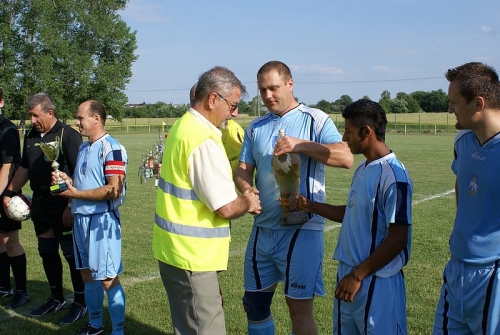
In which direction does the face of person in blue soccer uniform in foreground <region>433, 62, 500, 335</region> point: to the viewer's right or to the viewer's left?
to the viewer's left

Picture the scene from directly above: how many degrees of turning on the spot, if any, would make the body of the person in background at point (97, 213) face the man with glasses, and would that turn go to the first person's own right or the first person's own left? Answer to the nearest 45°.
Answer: approximately 45° to the first person's own left

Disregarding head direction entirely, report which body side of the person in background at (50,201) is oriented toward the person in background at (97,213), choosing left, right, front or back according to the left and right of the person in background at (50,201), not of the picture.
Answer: left

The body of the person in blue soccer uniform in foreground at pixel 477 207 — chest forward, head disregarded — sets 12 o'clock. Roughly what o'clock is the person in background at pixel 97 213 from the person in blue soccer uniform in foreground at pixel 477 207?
the person in background at pixel 97 213 is roughly at 2 o'clock from the person in blue soccer uniform in foreground at pixel 477 207.

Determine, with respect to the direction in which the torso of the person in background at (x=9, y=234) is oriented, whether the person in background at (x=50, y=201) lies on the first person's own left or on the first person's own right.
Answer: on the first person's own left

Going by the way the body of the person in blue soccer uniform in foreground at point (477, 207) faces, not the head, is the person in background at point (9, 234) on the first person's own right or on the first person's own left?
on the first person's own right

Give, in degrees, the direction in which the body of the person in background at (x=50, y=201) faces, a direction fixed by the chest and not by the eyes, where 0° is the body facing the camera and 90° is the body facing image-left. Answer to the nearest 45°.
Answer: approximately 45°
